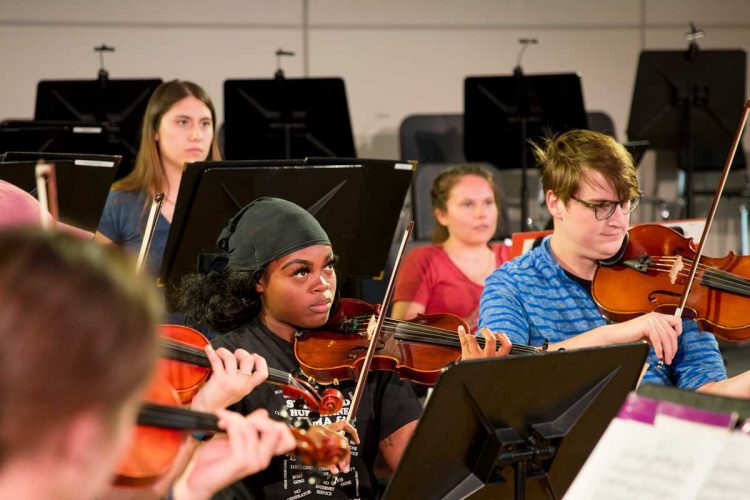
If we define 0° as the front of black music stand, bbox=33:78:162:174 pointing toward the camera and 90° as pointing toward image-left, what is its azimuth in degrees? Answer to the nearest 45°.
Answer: approximately 180°

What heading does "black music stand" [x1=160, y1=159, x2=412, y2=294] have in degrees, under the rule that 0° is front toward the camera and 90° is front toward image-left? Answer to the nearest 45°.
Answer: approximately 180°

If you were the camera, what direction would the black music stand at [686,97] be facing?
facing away from the viewer

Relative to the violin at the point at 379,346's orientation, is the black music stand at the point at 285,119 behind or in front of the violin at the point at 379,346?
behind

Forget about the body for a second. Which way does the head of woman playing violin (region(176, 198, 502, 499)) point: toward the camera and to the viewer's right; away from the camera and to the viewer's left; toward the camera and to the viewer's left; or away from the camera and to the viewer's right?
toward the camera and to the viewer's right

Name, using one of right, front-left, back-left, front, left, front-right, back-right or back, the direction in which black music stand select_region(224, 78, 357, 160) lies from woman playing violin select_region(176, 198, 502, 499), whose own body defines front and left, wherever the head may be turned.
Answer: back-left

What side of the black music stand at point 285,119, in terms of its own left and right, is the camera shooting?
back

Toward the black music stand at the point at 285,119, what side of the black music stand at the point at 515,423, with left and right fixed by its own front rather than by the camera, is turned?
front

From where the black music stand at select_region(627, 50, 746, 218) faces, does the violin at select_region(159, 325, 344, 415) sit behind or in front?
behind

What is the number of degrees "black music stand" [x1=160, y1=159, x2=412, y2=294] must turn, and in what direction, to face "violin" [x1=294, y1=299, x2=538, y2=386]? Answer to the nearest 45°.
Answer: approximately 180°
